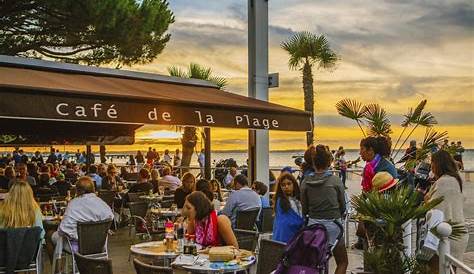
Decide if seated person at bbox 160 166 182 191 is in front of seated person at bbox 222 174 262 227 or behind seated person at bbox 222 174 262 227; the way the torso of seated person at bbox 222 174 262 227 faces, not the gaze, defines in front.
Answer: in front

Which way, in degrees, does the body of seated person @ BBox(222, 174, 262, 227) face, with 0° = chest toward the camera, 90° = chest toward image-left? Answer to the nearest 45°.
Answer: approximately 135°

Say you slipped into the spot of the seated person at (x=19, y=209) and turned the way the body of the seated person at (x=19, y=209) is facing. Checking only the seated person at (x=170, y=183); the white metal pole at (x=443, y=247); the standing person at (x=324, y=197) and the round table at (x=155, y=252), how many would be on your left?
0

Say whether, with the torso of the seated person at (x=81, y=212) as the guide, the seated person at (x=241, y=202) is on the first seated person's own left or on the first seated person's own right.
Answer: on the first seated person's own right

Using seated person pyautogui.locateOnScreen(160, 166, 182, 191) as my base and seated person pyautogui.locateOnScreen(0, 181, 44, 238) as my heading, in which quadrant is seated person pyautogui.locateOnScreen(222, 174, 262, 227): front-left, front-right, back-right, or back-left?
front-left

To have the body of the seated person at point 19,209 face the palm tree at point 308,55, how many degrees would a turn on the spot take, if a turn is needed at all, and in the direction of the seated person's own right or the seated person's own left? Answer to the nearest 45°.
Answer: approximately 45° to the seated person's own right

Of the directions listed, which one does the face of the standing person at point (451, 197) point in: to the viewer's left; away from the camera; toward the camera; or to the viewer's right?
to the viewer's left

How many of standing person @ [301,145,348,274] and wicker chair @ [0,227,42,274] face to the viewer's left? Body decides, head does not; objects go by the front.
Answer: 0

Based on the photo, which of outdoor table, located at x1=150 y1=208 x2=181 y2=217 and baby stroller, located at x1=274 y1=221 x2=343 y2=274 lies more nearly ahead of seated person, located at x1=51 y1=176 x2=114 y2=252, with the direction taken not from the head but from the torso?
the outdoor table

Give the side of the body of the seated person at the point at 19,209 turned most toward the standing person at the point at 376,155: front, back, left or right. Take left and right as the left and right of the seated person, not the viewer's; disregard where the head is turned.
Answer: right

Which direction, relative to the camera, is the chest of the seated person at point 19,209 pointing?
away from the camera

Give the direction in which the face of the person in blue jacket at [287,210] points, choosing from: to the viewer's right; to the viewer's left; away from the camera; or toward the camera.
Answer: toward the camera

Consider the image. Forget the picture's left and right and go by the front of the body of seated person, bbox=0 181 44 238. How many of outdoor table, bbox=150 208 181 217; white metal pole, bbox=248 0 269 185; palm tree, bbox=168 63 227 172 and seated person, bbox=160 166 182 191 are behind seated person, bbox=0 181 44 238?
0

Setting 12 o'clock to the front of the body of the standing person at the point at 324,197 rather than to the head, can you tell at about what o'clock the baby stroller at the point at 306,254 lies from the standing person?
The baby stroller is roughly at 6 o'clock from the standing person.

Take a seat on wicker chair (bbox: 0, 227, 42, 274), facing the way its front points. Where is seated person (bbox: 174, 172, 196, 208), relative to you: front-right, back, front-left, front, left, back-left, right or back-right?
front-right

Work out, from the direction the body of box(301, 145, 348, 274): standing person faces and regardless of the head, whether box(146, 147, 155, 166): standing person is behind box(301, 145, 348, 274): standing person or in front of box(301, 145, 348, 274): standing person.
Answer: in front

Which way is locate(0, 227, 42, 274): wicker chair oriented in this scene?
away from the camera

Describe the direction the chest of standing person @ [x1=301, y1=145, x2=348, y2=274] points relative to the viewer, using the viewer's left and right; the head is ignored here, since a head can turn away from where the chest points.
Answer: facing away from the viewer

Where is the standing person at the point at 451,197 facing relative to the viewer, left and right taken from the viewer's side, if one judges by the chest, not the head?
facing to the left of the viewer
